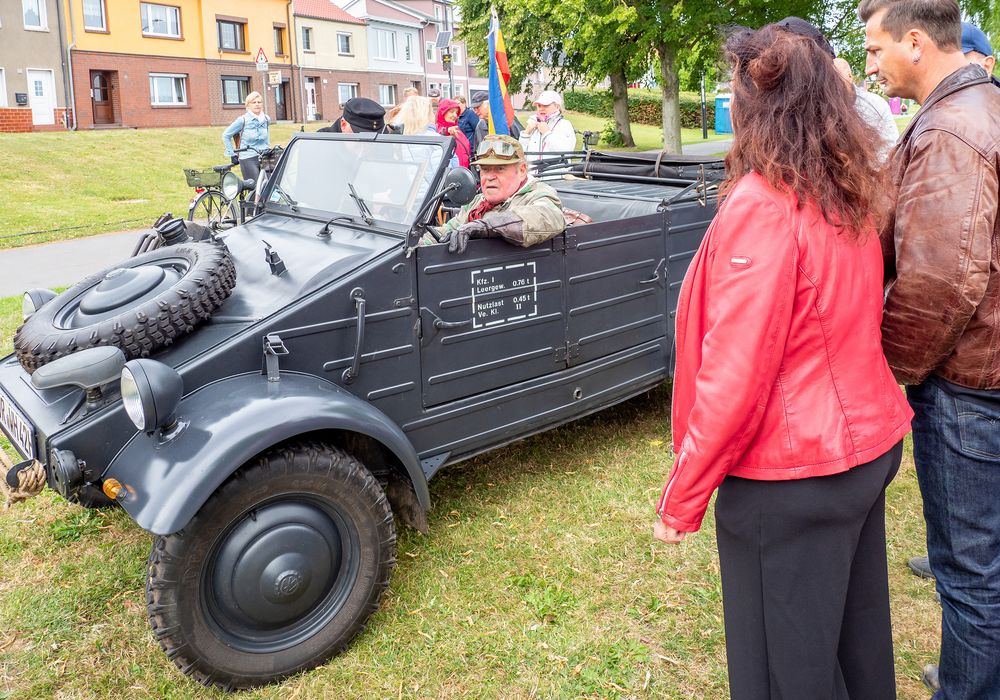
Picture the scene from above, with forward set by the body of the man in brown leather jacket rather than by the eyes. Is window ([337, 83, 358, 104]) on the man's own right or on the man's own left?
on the man's own right

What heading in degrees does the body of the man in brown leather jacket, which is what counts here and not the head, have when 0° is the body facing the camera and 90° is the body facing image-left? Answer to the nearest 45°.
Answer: approximately 90°

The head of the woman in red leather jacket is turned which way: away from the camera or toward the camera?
away from the camera

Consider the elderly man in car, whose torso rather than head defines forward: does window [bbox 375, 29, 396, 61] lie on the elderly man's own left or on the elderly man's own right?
on the elderly man's own right

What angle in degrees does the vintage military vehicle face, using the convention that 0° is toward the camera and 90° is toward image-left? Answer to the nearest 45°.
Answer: approximately 45°

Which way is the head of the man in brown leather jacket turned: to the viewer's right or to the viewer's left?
to the viewer's left

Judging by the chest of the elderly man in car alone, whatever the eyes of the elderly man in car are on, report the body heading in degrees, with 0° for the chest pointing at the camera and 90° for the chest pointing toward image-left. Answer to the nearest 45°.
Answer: approximately 45°

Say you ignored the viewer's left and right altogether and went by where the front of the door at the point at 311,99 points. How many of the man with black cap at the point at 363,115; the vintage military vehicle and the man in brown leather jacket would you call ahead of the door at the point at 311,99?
3
